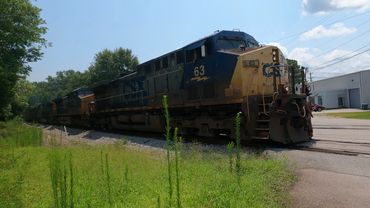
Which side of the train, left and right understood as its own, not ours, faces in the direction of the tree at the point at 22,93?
back

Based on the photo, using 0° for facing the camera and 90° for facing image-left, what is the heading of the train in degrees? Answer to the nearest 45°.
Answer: approximately 315°

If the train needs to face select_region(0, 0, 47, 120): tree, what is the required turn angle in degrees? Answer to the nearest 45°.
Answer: approximately 180°
